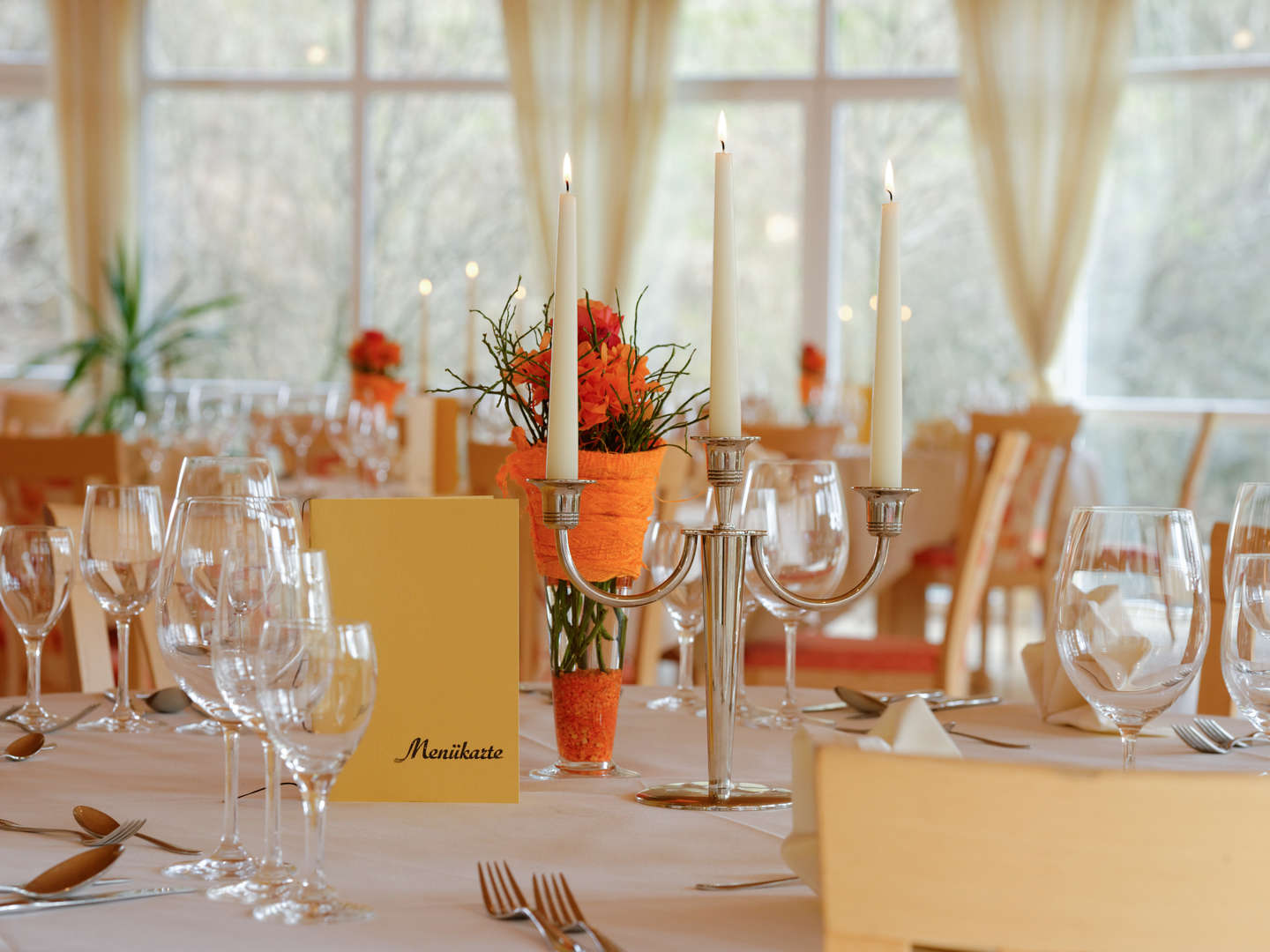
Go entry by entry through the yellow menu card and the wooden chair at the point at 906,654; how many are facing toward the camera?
1

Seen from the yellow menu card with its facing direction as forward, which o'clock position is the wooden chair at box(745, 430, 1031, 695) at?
The wooden chair is roughly at 7 o'clock from the yellow menu card.

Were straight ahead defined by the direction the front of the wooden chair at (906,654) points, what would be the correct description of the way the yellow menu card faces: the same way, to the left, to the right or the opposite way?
to the left

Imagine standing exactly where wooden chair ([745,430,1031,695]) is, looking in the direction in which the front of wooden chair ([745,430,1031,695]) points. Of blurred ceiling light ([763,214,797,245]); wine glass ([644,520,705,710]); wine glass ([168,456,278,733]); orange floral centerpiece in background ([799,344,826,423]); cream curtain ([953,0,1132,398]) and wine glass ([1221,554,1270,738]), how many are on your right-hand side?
3

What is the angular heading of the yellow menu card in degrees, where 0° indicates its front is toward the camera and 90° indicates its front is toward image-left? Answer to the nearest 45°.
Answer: approximately 0°

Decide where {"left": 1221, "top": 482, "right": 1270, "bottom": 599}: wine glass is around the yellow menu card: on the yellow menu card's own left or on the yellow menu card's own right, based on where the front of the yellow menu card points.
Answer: on the yellow menu card's own left

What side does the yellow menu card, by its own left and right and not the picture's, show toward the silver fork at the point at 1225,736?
left

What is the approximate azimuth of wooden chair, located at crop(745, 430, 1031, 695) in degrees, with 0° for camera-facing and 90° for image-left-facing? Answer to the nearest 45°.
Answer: approximately 90°

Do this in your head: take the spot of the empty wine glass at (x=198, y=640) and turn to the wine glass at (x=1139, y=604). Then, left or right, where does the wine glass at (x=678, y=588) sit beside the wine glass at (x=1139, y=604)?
left
